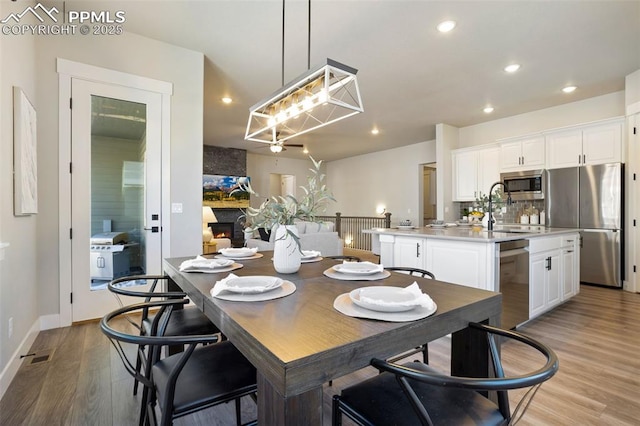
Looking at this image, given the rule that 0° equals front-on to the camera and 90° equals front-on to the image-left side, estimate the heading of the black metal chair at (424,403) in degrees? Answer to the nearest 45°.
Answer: approximately 135°

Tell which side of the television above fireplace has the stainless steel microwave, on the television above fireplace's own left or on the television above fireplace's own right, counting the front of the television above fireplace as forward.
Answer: on the television above fireplace's own left

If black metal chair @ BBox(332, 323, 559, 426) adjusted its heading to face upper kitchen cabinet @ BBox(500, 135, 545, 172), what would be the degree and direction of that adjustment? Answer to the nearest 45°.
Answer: approximately 45° to its right

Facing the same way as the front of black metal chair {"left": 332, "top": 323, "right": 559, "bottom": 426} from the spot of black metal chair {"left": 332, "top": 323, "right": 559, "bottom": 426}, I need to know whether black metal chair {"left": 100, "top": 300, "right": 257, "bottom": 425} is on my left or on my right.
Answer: on my left

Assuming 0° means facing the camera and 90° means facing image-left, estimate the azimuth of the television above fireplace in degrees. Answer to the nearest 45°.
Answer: approximately 0°

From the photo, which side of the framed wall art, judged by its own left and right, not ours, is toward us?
right

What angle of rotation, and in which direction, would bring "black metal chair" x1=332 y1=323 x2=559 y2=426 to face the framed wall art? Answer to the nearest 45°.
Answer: approximately 45° to its left

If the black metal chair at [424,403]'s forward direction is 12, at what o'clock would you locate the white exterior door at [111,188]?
The white exterior door is roughly at 11 o'clock from the black metal chair.
